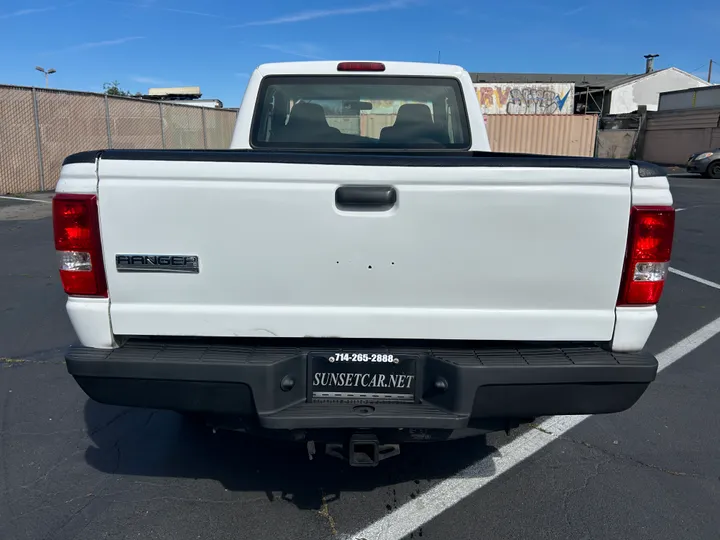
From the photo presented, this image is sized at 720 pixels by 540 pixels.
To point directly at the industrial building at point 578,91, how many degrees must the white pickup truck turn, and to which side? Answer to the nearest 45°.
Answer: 0° — it already faces it

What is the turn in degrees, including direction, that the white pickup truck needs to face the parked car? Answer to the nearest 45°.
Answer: approximately 45° to its right

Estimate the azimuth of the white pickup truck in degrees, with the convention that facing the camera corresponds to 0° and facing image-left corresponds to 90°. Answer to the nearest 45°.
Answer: approximately 180°

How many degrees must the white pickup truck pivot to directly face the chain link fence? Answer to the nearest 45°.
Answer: approximately 45° to its left
